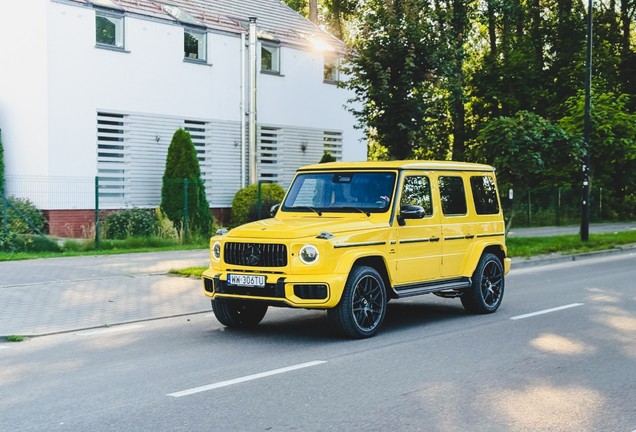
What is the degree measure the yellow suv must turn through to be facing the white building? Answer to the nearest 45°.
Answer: approximately 90° to its right

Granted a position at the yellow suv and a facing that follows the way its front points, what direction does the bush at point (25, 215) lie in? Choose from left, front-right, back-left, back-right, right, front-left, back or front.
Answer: right

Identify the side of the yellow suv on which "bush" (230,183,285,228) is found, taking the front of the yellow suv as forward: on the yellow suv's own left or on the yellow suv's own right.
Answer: on the yellow suv's own right

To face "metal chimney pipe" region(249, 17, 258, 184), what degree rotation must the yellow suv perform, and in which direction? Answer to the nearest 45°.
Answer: approximately 135° to its right

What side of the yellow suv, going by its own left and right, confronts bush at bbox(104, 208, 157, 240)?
right

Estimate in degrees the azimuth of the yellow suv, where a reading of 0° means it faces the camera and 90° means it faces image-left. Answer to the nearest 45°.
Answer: approximately 45°

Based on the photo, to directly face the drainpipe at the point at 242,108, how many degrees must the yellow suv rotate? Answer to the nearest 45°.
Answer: approximately 135° to its right

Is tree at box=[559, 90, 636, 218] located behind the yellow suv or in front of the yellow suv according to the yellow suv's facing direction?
behind

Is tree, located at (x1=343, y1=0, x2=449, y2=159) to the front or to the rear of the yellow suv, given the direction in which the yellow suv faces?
to the rear
